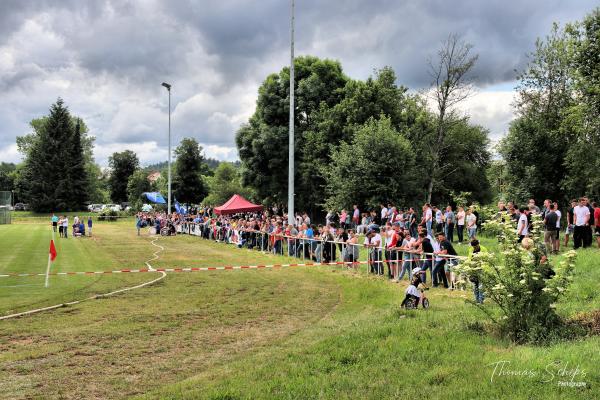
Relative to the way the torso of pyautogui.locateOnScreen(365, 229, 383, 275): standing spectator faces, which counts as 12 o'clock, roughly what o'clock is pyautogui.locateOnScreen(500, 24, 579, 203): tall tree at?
The tall tree is roughly at 4 o'clock from the standing spectator.

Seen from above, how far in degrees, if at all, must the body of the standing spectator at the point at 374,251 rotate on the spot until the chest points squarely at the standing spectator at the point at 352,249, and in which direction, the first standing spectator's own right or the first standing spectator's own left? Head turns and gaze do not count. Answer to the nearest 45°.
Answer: approximately 45° to the first standing spectator's own right

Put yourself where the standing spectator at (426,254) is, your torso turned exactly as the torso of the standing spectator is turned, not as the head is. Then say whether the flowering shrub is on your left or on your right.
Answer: on your left

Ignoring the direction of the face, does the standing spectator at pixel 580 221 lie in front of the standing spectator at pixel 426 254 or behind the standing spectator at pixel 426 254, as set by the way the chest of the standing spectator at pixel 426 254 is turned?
behind

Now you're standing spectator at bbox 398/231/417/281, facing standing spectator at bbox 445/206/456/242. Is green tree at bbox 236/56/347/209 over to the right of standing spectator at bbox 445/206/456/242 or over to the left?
left

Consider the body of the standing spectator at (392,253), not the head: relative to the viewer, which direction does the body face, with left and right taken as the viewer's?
facing to the left of the viewer

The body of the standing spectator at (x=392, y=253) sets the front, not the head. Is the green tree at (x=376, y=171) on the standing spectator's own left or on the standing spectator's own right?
on the standing spectator's own right

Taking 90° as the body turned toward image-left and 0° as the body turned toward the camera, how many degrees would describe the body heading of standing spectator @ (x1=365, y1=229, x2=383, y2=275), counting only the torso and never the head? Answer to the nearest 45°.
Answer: approximately 90°

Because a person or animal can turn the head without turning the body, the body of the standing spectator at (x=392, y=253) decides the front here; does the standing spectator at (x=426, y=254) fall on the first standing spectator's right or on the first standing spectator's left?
on the first standing spectator's left

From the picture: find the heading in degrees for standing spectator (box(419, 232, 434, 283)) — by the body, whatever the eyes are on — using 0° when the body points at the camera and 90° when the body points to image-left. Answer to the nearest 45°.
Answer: approximately 90°
